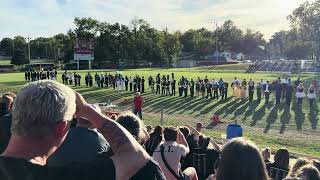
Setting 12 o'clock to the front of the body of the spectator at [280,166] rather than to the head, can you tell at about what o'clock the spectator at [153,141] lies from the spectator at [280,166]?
the spectator at [153,141] is roughly at 9 o'clock from the spectator at [280,166].

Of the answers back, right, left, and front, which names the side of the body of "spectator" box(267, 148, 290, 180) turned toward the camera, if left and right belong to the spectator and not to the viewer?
back

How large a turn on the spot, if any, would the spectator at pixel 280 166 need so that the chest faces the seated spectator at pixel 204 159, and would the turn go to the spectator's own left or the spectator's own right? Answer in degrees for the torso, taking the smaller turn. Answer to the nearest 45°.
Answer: approximately 45° to the spectator's own left

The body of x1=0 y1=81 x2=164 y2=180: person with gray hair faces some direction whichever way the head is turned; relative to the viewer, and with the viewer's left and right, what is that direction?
facing away from the viewer and to the right of the viewer

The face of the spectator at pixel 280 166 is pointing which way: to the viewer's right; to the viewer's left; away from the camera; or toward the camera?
away from the camera

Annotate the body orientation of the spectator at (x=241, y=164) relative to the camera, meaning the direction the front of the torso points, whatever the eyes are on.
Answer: away from the camera

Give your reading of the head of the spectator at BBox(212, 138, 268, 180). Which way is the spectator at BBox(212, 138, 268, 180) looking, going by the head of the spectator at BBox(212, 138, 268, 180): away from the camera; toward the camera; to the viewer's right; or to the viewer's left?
away from the camera

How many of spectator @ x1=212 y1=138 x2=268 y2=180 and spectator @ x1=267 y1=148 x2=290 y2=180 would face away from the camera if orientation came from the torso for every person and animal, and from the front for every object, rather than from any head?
2

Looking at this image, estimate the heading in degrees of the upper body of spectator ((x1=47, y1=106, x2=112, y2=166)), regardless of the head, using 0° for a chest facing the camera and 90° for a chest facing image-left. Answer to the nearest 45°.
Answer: approximately 225°
